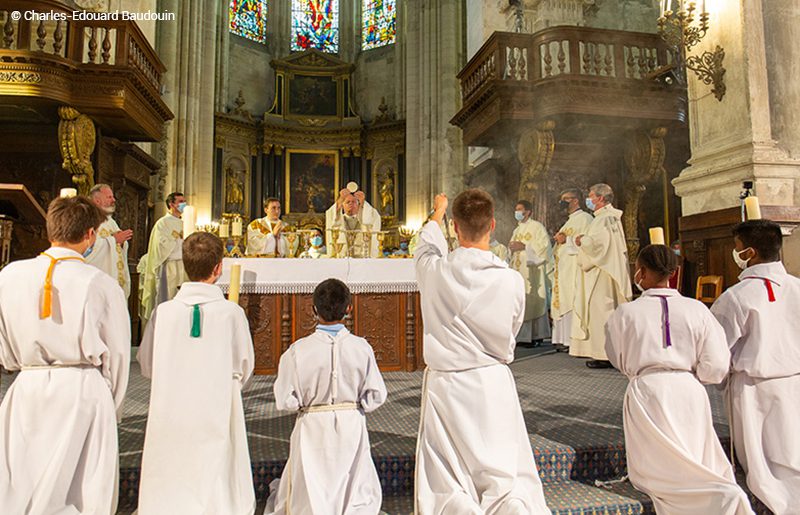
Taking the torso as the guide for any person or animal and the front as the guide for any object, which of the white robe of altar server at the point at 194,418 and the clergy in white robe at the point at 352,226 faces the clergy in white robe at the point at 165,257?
the white robe of altar server at the point at 194,418

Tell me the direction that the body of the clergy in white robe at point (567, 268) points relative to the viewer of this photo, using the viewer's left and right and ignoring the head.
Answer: facing to the left of the viewer

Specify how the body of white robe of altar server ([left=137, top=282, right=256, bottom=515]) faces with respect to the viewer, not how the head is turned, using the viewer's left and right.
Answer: facing away from the viewer

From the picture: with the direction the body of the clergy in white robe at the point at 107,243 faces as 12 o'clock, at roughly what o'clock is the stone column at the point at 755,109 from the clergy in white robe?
The stone column is roughly at 11 o'clock from the clergy in white robe.

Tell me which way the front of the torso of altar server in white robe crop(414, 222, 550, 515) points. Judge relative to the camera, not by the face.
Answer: away from the camera

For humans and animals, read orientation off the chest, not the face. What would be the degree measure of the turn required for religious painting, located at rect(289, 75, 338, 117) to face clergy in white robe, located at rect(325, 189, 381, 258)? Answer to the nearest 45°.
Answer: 0° — it already faces them

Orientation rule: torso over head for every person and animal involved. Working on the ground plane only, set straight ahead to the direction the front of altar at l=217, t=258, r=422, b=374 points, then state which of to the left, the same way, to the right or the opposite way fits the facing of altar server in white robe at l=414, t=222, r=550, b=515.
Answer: the opposite way

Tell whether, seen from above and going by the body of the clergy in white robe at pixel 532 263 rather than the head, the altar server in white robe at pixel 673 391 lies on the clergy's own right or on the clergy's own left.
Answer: on the clergy's own left

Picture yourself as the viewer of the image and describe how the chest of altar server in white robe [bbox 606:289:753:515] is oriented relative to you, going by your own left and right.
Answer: facing away from the viewer

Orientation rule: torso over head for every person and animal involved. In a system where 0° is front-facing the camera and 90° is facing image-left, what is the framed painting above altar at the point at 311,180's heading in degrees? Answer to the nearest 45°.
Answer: approximately 0°

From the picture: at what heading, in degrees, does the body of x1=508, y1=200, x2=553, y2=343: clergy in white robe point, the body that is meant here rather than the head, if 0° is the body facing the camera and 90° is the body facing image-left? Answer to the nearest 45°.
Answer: approximately 45°

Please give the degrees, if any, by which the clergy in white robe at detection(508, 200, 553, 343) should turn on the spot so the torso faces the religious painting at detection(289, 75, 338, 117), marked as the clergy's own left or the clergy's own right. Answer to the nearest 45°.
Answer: approximately 90° to the clergy's own right
